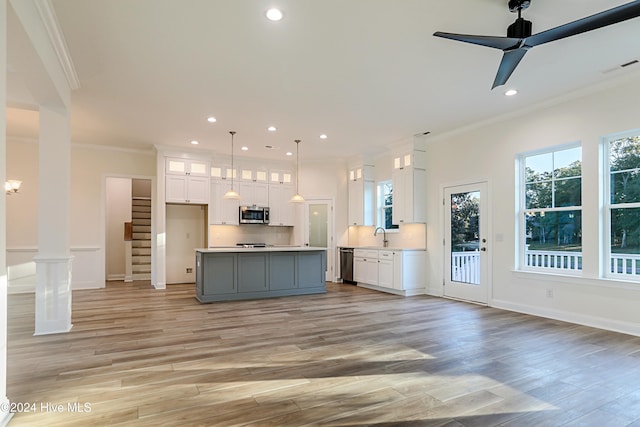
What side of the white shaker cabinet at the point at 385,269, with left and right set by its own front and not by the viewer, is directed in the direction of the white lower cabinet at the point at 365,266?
right

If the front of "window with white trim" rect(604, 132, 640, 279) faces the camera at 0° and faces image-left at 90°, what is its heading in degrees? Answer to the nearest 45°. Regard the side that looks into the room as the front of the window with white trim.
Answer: approximately 45°

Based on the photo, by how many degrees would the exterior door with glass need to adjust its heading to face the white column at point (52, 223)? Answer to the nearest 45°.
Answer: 0° — it already faces it

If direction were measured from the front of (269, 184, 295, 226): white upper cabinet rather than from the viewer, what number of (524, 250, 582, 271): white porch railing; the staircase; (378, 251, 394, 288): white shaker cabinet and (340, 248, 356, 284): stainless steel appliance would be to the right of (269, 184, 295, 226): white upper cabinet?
1

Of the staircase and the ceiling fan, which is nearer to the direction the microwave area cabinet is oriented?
the ceiling fan

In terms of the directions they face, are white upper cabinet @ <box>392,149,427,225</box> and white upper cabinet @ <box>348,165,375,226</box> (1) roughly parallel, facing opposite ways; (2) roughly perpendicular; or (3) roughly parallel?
roughly parallel

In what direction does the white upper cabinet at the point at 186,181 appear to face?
toward the camera

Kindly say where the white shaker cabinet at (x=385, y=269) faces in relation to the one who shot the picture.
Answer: facing the viewer and to the left of the viewer

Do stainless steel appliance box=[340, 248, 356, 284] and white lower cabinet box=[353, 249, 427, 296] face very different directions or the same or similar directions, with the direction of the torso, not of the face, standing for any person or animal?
same or similar directions

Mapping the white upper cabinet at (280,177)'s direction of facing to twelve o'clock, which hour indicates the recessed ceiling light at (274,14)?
The recessed ceiling light is roughly at 12 o'clock from the white upper cabinet.

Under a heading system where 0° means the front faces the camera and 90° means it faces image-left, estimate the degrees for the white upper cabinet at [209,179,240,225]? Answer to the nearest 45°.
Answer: approximately 0°

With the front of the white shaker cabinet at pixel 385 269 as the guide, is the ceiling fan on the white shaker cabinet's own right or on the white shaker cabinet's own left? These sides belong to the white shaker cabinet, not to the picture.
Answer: on the white shaker cabinet's own left

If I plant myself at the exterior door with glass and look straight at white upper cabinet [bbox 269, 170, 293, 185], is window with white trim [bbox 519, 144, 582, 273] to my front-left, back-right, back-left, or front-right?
back-left

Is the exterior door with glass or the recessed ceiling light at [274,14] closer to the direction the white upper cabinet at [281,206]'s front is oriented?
the recessed ceiling light

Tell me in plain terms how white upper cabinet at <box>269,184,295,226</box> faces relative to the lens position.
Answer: facing the viewer

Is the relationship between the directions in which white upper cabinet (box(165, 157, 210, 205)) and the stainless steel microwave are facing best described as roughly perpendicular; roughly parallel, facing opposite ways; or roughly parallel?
roughly parallel

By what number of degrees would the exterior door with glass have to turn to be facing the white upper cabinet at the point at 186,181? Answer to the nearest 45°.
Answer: approximately 45° to its right
